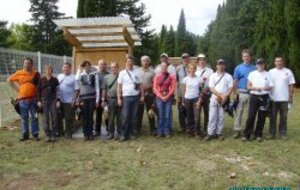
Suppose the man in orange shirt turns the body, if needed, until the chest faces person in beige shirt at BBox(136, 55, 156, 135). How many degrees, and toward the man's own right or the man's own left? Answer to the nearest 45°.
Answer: approximately 90° to the man's own left

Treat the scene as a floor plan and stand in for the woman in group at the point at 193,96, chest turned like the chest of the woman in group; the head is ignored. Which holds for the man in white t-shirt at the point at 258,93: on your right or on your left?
on your left

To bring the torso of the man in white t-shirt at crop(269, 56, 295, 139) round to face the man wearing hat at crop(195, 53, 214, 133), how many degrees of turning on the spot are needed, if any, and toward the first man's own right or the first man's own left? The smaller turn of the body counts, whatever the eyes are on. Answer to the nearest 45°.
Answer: approximately 90° to the first man's own right

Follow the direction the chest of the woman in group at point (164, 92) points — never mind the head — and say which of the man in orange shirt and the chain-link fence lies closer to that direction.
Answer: the man in orange shirt

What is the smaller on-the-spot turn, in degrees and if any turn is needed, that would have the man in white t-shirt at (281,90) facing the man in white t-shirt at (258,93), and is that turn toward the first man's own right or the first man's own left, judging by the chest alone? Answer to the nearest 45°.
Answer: approximately 45° to the first man's own right

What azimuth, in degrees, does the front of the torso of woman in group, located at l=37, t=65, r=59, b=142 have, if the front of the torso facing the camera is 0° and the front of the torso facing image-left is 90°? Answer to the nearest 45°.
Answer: approximately 0°

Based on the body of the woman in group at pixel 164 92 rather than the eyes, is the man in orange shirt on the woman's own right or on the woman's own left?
on the woman's own right

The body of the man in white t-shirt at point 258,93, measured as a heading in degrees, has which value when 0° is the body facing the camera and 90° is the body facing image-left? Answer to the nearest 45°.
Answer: approximately 0°

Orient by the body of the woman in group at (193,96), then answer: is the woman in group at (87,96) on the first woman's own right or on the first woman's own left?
on the first woman's own right

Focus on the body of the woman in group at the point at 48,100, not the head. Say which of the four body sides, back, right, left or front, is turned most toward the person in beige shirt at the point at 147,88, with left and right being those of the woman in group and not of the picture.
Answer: left

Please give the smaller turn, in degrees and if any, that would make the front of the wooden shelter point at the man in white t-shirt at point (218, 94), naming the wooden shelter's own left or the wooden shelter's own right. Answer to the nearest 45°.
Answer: approximately 45° to the wooden shelter's own left
